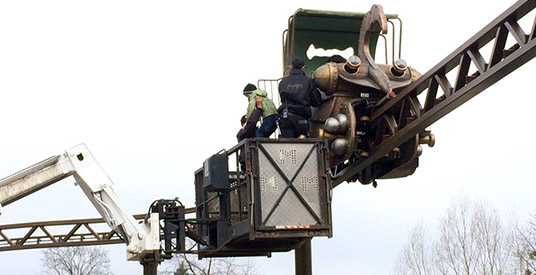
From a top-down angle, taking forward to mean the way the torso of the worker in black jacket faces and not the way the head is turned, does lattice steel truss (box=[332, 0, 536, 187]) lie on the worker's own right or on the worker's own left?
on the worker's own right

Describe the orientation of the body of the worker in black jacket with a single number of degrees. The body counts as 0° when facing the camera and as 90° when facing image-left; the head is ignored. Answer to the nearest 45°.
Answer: approximately 180°
